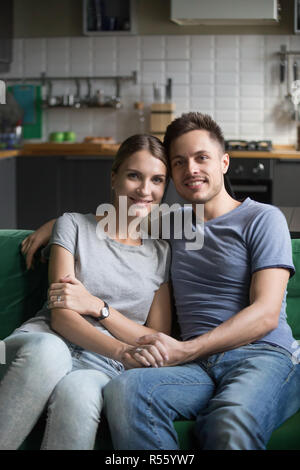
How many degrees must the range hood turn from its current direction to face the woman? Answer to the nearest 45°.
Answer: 0° — it already faces them

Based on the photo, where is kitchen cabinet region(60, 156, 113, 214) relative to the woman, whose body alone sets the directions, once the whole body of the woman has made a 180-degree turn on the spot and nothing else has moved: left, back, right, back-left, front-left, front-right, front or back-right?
front

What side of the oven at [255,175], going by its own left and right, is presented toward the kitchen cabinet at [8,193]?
right

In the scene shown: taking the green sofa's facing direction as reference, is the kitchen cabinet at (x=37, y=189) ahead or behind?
behind

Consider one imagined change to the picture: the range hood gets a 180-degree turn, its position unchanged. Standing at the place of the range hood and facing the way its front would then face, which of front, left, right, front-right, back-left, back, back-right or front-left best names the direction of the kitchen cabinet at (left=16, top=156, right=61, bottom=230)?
left

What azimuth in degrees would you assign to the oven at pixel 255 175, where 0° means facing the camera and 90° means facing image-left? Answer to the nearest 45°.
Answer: approximately 0°

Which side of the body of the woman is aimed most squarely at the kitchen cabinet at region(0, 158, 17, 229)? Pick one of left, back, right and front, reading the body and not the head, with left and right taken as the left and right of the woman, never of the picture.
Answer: back

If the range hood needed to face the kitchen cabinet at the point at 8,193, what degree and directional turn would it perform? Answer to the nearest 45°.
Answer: approximately 90° to its right
